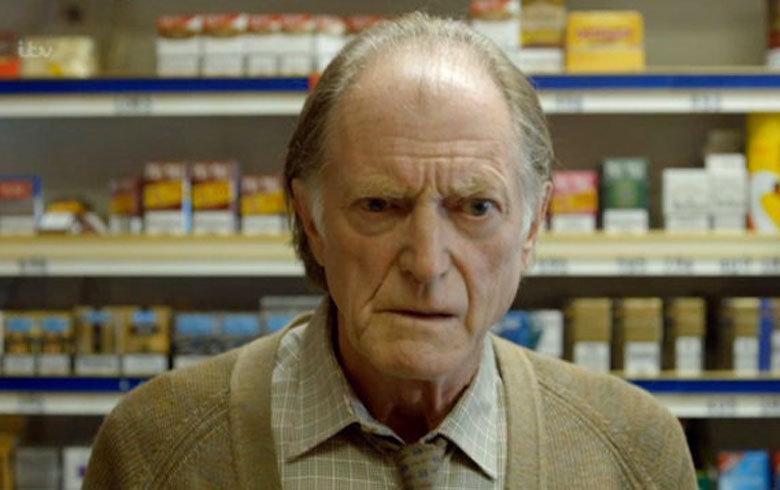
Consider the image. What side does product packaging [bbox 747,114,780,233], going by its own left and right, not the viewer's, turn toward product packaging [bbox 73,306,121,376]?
right

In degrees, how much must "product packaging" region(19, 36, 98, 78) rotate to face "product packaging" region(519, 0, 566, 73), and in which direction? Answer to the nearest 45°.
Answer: approximately 90° to its left

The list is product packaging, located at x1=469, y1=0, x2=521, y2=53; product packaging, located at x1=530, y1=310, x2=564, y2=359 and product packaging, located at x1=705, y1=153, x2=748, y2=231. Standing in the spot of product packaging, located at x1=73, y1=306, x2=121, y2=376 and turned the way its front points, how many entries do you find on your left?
3

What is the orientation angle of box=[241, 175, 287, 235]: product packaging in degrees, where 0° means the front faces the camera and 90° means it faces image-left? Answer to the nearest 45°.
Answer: approximately 0°

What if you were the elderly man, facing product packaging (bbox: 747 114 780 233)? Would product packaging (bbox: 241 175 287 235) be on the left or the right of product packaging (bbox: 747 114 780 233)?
left

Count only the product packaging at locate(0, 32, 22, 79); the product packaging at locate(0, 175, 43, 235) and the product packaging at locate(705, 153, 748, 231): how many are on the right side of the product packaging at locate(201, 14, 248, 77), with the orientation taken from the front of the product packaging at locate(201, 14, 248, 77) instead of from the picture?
2

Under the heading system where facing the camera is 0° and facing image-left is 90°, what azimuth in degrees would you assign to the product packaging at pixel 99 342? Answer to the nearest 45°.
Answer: approximately 0°

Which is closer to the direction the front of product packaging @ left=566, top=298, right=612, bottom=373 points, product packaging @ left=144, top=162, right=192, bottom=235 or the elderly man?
the elderly man

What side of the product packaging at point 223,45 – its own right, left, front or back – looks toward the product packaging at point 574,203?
left

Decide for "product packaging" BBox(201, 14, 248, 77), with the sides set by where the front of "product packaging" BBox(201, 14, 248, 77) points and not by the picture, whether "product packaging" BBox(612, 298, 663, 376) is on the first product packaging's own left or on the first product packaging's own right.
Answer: on the first product packaging's own left

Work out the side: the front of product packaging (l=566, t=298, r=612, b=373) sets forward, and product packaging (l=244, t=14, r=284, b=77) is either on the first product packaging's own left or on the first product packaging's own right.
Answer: on the first product packaging's own right

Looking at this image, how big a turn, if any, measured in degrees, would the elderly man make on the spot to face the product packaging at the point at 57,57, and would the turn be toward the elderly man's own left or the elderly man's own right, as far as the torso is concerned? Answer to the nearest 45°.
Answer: approximately 135° to the elderly man's own right
